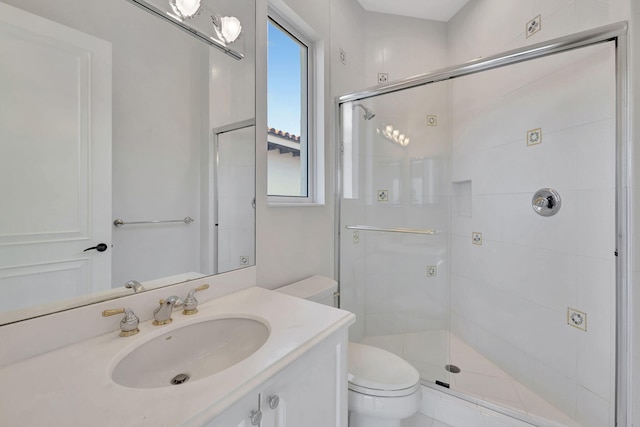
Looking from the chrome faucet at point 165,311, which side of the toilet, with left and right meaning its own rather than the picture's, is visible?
right

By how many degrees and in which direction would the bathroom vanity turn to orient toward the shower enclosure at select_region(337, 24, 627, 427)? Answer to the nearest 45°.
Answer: approximately 45° to its left

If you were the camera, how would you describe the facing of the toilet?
facing the viewer and to the right of the viewer

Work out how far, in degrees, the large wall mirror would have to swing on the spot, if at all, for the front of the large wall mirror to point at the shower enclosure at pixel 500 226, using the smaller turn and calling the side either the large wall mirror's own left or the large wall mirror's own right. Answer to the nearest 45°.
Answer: approximately 45° to the large wall mirror's own left

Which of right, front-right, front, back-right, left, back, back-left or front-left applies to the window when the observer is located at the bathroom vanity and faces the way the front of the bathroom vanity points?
left

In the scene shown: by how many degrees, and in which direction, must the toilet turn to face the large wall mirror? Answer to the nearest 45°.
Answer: approximately 90° to its right
